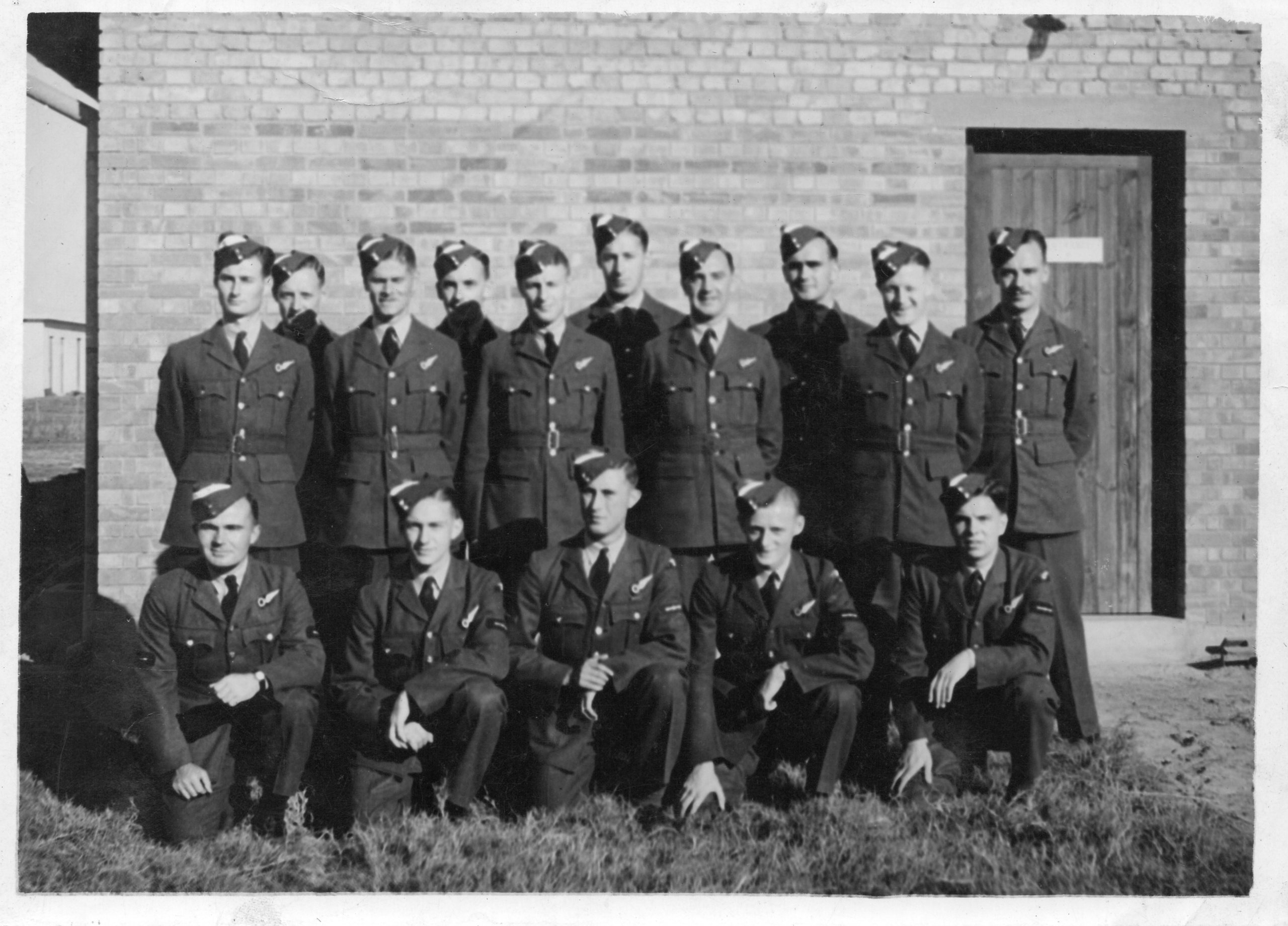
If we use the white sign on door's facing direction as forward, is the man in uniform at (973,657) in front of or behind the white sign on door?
in front

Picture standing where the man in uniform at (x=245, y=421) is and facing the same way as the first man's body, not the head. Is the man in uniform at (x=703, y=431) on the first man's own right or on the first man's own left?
on the first man's own left

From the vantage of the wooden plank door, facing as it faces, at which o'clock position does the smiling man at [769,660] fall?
The smiling man is roughly at 1 o'clock from the wooden plank door.
